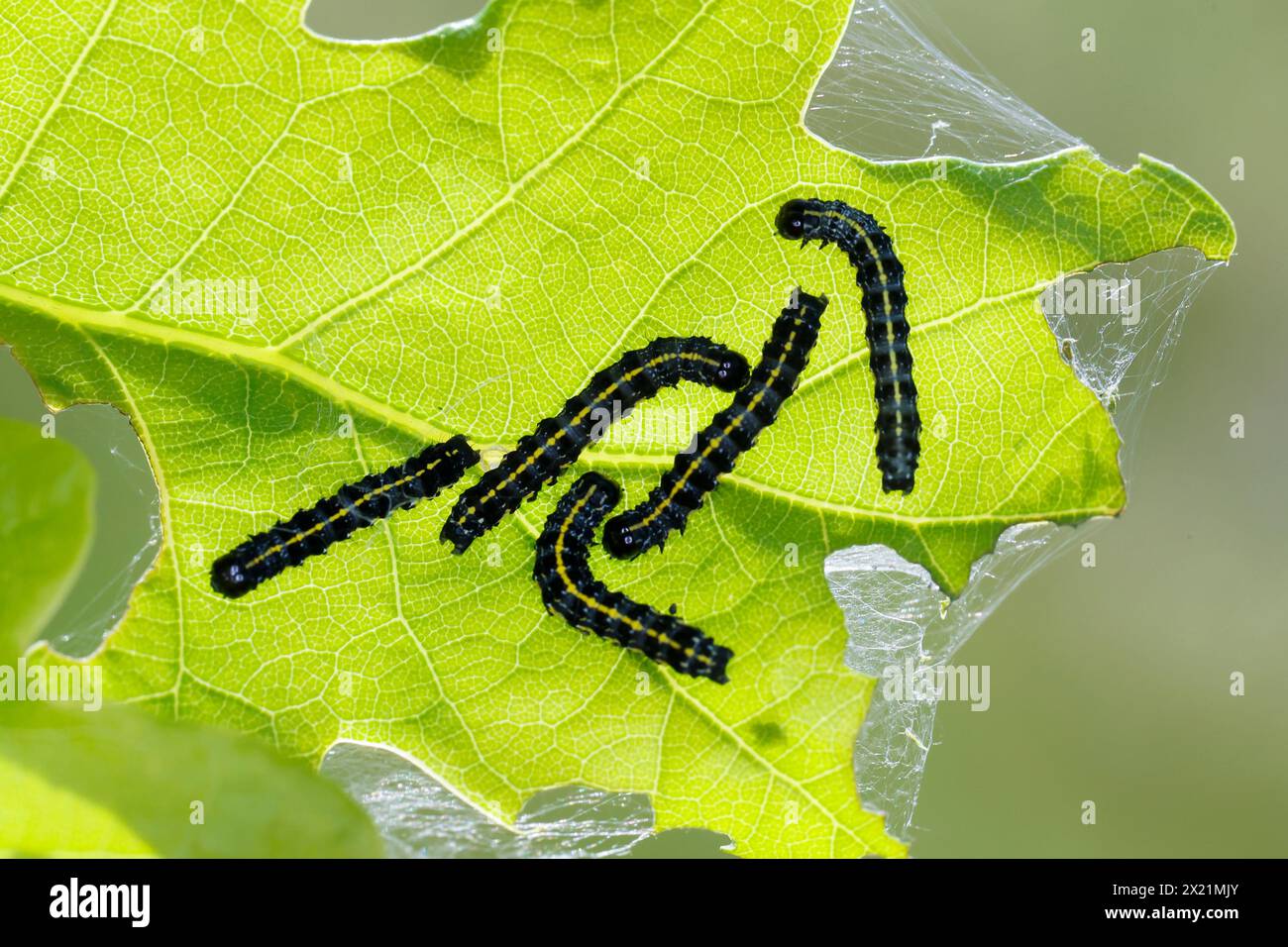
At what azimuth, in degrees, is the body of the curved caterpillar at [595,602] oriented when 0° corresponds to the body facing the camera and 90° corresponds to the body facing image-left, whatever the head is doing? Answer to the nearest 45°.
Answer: approximately 135°

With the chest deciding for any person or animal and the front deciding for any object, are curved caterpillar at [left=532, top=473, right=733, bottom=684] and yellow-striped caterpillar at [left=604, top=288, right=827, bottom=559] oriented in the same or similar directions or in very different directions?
very different directions

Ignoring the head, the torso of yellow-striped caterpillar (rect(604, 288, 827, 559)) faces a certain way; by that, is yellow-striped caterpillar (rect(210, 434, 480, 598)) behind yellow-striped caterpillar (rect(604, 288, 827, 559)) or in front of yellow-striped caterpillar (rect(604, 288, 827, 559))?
in front

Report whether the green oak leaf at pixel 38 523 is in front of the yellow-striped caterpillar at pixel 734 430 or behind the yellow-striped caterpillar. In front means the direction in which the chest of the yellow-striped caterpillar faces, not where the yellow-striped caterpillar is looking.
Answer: in front

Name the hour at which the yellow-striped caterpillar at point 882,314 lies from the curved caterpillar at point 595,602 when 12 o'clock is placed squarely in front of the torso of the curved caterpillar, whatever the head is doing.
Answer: The yellow-striped caterpillar is roughly at 2 o'clock from the curved caterpillar.
